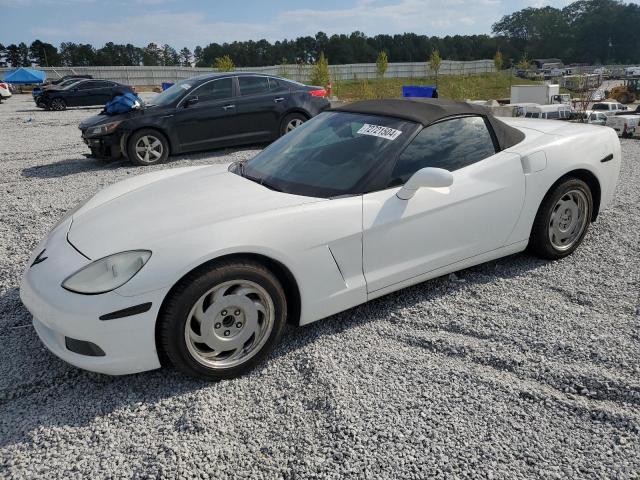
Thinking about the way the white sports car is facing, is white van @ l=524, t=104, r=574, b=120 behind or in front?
behind

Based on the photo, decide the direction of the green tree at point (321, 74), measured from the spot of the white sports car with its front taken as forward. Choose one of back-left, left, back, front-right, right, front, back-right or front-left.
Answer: back-right

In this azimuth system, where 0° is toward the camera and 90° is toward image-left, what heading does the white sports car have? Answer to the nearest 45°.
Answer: approximately 45°

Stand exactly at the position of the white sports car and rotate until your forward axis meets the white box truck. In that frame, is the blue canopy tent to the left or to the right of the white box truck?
left

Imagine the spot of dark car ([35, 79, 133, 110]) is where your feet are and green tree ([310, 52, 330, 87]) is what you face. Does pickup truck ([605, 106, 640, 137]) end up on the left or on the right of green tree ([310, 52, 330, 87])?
right

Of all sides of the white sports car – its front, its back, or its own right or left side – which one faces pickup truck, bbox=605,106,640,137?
back

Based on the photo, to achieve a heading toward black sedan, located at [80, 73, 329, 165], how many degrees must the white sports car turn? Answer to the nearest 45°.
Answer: approximately 135° to its right

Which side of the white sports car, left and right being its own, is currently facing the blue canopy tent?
right

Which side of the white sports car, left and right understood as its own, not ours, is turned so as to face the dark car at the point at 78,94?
right
